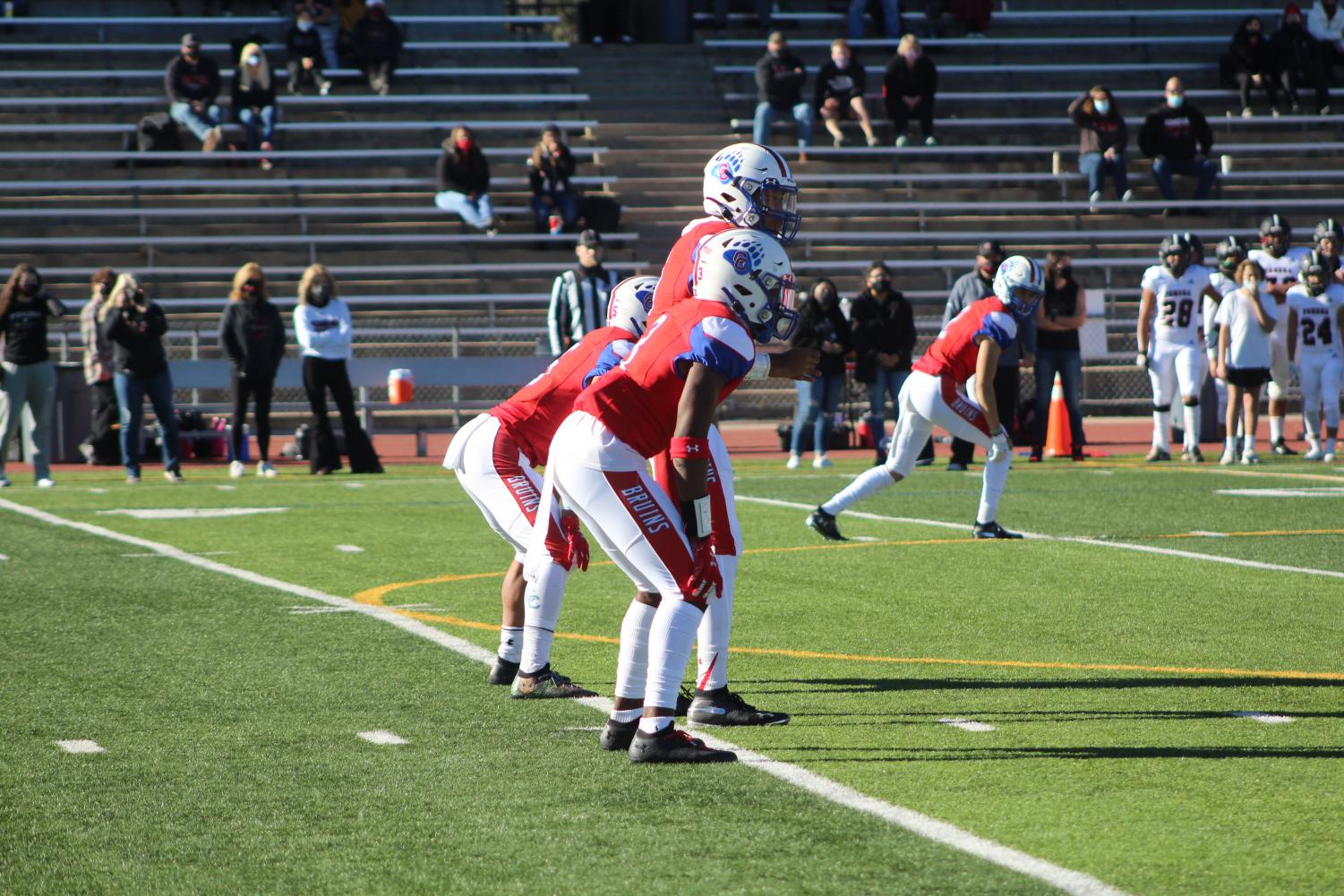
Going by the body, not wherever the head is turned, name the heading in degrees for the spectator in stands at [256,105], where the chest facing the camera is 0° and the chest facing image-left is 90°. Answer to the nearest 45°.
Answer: approximately 0°

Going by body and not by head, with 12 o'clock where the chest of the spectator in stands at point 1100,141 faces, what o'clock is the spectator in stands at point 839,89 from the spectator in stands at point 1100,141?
the spectator in stands at point 839,89 is roughly at 3 o'clock from the spectator in stands at point 1100,141.

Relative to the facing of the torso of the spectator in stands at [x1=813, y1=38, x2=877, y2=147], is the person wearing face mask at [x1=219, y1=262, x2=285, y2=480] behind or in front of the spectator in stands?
in front

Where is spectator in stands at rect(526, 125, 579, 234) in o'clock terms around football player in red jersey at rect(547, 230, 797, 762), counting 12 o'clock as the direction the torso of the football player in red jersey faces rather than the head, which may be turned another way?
The spectator in stands is roughly at 9 o'clock from the football player in red jersey.

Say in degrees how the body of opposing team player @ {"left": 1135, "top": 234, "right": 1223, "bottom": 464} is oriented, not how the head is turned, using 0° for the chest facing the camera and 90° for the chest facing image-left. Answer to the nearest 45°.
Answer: approximately 0°

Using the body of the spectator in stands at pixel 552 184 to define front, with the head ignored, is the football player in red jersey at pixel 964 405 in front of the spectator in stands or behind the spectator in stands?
in front

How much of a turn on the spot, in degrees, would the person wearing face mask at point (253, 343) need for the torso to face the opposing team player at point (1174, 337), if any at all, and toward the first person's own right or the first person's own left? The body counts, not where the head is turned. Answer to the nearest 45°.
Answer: approximately 90° to the first person's own left

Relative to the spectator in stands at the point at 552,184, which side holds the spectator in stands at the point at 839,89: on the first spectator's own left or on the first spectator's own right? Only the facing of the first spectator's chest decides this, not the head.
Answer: on the first spectator's own left

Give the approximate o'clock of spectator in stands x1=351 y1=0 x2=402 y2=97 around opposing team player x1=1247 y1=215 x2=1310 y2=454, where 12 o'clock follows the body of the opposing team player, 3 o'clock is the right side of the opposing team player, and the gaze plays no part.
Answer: The spectator in stands is roughly at 4 o'clock from the opposing team player.

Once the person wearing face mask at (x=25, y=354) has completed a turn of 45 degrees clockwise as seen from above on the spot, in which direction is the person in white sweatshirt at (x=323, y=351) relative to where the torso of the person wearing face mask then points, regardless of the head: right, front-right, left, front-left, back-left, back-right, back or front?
back-left

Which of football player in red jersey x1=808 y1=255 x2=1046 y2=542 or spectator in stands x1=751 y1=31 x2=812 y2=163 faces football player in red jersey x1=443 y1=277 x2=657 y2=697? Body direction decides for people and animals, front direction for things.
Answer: the spectator in stands

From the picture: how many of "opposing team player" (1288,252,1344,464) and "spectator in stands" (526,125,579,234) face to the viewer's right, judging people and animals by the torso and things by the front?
0

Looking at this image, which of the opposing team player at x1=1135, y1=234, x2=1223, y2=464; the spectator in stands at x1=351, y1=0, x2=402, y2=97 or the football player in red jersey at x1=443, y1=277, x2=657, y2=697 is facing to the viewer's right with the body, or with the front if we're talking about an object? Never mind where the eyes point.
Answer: the football player in red jersey
